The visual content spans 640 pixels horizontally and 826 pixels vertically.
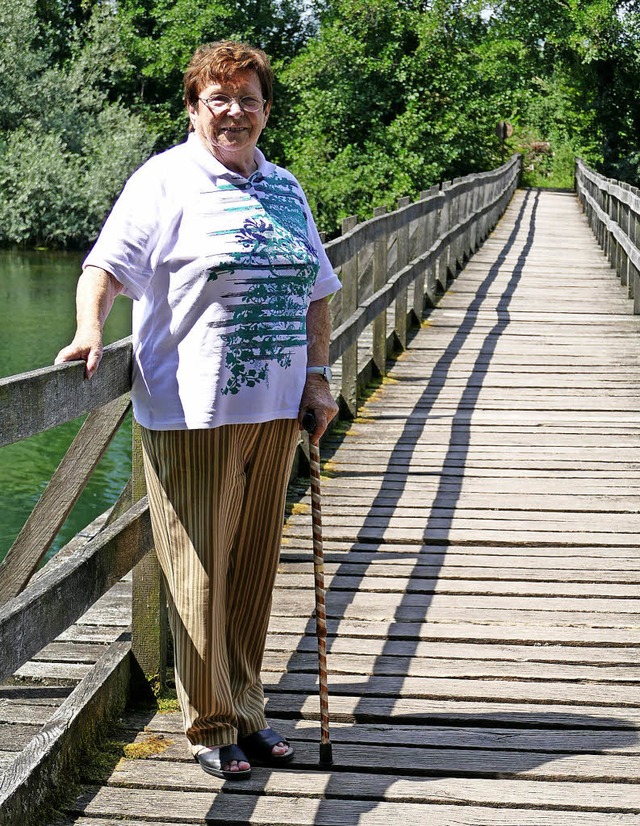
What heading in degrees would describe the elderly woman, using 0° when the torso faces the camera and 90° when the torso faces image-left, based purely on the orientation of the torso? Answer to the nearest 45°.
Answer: approximately 315°
